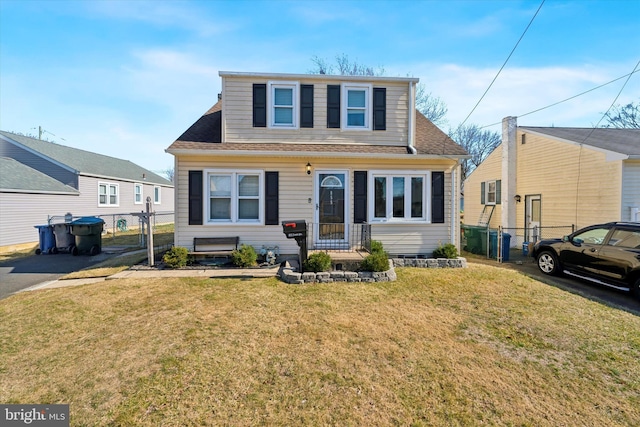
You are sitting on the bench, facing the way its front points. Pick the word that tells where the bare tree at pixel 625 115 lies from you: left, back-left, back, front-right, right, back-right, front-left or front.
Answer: left

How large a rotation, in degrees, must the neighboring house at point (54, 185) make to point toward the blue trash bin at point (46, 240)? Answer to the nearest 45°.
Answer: approximately 45° to its left

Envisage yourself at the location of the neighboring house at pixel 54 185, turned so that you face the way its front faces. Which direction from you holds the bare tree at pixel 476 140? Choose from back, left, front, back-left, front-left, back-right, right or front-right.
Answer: back-left

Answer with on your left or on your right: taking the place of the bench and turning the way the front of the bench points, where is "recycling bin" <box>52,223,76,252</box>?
on your right

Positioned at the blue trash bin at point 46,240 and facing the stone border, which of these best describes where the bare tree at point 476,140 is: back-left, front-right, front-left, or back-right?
front-left

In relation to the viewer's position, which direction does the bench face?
facing the viewer

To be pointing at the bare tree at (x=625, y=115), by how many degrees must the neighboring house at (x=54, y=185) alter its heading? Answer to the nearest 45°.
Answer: approximately 90° to its left

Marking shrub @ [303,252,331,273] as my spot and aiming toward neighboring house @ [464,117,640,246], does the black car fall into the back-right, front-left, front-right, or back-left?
front-right

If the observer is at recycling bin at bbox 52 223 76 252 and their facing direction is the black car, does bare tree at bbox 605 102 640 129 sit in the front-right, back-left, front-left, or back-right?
front-left

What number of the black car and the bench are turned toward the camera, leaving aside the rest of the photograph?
1

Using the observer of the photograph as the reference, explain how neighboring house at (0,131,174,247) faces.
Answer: facing the viewer and to the left of the viewer

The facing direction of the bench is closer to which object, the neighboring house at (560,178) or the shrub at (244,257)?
the shrub

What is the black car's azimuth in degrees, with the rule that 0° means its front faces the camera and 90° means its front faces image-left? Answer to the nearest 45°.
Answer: approximately 135°

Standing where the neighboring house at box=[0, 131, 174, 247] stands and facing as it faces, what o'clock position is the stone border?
The stone border is roughly at 10 o'clock from the neighboring house.

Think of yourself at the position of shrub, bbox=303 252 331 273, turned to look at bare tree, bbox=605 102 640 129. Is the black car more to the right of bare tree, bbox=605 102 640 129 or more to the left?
right

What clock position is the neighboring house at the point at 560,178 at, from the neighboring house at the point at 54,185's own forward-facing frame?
the neighboring house at the point at 560,178 is roughly at 9 o'clock from the neighboring house at the point at 54,185.

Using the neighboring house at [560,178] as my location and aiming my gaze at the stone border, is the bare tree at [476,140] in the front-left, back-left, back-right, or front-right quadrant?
back-right
